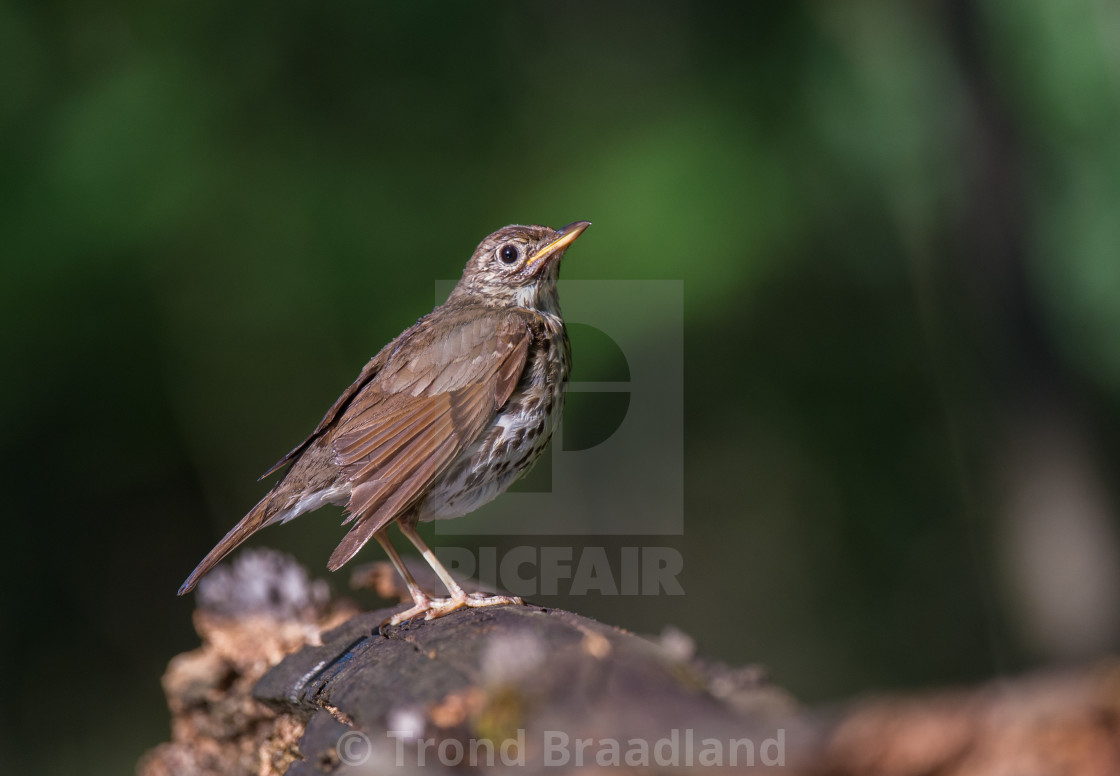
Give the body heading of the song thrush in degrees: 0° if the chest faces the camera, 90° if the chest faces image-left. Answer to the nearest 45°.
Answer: approximately 270°
